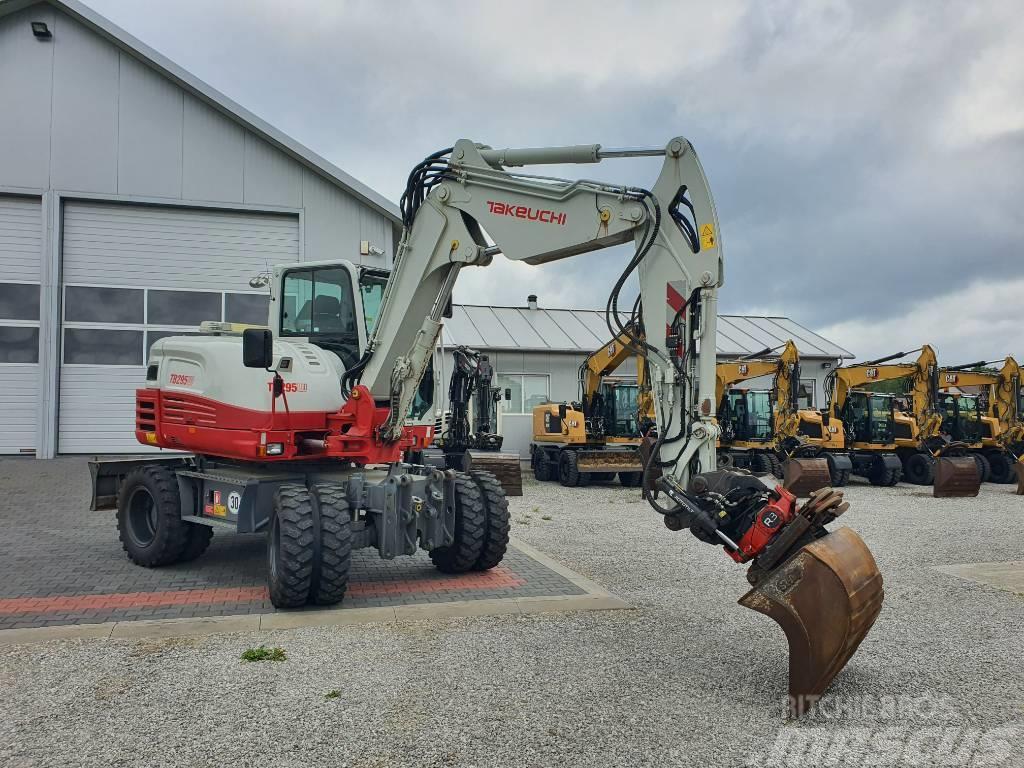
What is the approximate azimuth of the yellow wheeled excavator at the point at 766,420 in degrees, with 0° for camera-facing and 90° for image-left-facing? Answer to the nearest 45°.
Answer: approximately 315°

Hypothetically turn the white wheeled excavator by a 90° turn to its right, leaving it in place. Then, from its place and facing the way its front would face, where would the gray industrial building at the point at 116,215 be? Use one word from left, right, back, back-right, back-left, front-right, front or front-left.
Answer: right

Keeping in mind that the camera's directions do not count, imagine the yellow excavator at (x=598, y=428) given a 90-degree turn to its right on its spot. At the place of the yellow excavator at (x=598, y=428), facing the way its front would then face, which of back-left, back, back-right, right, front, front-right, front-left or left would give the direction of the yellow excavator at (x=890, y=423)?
back-left

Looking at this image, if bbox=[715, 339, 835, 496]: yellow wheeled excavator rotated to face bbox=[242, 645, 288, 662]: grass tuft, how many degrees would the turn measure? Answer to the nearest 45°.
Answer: approximately 45° to its right

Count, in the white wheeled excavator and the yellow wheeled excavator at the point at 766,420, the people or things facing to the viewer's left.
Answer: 0

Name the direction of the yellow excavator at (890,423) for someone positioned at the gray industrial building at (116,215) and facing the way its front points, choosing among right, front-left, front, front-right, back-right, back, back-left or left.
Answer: left

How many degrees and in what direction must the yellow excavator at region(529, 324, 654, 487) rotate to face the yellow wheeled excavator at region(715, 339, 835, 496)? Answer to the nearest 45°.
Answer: approximately 45° to its left

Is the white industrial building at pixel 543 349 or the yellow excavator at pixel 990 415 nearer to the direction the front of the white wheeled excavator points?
the yellow excavator

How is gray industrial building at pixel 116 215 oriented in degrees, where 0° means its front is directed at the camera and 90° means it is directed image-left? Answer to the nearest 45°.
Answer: approximately 0°

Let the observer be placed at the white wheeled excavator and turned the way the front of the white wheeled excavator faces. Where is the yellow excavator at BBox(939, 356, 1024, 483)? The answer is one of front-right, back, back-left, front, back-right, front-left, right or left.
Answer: left

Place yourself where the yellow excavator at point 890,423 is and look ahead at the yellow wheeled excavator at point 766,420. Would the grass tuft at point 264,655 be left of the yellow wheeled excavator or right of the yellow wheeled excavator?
left

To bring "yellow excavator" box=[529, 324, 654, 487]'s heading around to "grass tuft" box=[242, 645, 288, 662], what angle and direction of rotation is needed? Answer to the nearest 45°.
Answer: approximately 45° to its right

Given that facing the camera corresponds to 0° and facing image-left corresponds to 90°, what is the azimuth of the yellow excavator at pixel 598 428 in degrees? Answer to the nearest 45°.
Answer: approximately 315°

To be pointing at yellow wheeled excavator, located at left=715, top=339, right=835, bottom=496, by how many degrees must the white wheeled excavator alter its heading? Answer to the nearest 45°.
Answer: approximately 90° to its left

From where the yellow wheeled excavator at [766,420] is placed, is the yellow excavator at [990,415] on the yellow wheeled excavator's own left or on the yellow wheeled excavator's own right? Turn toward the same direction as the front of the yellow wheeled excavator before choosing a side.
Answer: on the yellow wheeled excavator's own left
